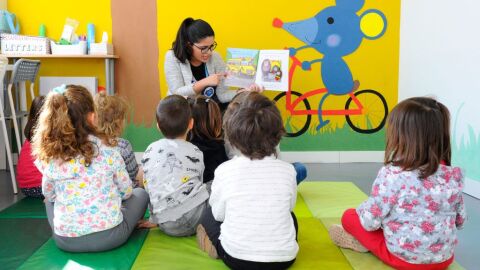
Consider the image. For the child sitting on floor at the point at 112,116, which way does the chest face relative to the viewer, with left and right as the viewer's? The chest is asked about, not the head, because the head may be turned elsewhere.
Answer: facing away from the viewer and to the right of the viewer

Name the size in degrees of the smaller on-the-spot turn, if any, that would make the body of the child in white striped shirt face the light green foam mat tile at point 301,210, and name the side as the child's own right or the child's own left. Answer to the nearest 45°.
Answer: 0° — they already face it

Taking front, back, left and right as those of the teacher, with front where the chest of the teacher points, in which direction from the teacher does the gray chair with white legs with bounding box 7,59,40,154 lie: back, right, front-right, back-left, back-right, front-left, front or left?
back-right

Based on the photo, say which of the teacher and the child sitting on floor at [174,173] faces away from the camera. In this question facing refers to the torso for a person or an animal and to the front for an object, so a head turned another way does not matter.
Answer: the child sitting on floor

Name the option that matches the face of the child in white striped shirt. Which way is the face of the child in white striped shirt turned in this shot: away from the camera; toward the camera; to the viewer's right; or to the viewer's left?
away from the camera

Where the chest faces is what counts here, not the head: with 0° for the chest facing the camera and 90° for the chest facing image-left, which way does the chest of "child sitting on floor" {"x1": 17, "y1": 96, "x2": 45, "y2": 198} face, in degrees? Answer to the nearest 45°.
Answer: approximately 225°

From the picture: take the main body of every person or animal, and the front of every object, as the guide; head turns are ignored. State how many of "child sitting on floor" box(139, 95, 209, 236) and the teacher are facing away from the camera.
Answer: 1

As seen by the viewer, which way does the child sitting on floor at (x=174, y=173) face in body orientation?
away from the camera

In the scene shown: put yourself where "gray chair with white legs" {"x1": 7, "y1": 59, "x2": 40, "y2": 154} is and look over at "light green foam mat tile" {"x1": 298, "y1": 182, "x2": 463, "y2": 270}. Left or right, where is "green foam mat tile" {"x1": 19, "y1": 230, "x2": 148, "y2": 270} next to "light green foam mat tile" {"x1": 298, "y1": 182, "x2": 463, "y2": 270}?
right

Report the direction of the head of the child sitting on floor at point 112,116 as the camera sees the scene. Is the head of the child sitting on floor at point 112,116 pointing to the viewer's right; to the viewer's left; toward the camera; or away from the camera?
away from the camera

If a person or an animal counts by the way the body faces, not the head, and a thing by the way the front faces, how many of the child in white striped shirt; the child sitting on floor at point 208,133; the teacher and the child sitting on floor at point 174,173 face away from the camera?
3

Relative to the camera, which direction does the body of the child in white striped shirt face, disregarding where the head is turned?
away from the camera

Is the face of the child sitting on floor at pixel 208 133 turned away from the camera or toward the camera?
away from the camera

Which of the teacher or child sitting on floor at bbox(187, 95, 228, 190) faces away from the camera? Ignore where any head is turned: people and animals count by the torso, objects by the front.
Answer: the child sitting on floor

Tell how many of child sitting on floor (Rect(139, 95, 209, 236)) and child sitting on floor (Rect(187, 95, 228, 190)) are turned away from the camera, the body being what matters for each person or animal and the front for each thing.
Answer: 2

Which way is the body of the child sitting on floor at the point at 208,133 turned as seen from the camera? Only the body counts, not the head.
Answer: away from the camera

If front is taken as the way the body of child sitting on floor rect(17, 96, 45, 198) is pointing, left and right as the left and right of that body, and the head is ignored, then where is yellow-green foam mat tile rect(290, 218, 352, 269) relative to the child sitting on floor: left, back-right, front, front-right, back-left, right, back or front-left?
right
